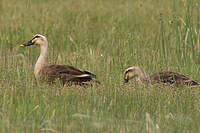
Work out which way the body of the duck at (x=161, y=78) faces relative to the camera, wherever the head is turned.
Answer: to the viewer's left

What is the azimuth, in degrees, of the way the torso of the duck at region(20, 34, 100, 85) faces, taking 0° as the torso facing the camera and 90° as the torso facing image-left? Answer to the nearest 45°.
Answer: approximately 90°

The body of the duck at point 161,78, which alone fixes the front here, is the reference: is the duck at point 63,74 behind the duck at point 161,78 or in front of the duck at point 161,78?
in front

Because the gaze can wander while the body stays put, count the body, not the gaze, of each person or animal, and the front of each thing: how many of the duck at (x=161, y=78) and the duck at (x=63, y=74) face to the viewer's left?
2

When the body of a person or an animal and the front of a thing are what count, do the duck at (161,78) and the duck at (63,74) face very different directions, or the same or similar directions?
same or similar directions

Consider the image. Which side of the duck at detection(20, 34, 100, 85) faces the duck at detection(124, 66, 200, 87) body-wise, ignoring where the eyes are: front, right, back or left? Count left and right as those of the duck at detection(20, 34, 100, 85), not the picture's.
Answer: back
